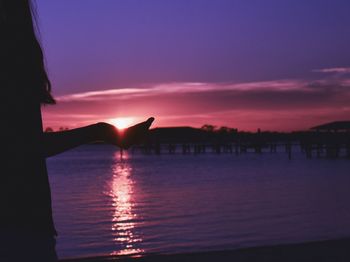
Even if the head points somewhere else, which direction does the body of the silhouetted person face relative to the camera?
to the viewer's right
